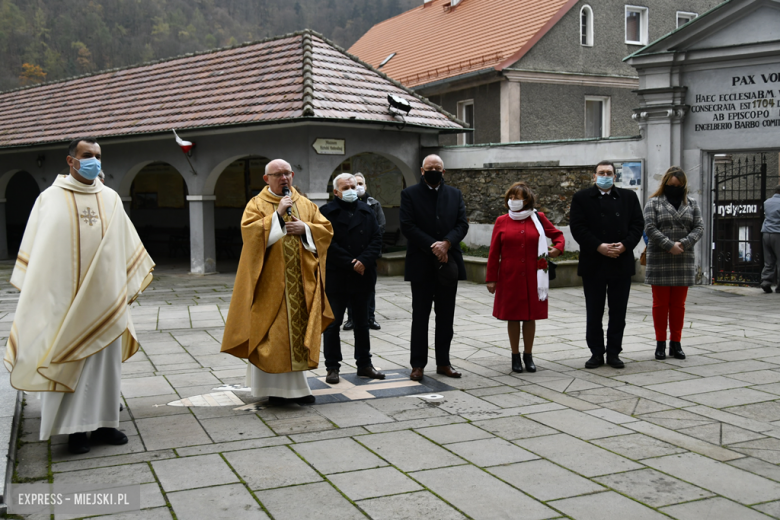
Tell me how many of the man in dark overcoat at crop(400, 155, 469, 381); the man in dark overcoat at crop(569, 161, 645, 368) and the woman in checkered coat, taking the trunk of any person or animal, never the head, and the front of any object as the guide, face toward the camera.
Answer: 3

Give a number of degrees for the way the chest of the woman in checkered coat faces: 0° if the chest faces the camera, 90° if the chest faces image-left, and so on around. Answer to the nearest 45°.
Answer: approximately 0°

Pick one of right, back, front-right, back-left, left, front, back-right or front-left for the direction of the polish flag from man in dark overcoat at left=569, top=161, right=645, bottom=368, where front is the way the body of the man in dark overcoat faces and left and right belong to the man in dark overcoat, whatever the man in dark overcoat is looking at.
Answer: back-right

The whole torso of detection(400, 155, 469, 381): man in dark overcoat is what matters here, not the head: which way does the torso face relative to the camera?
toward the camera

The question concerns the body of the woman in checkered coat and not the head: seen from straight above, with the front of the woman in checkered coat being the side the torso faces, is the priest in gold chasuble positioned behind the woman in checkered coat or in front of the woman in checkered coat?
in front

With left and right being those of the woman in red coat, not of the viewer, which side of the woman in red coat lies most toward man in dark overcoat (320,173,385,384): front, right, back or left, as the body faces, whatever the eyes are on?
right

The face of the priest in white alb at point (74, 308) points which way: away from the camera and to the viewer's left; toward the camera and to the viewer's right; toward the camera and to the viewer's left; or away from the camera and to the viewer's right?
toward the camera and to the viewer's right

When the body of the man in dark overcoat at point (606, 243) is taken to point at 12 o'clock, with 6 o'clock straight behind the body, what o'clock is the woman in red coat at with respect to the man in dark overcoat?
The woman in red coat is roughly at 2 o'clock from the man in dark overcoat.

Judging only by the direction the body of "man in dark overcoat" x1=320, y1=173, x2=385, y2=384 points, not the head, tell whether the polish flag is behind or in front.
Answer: behind

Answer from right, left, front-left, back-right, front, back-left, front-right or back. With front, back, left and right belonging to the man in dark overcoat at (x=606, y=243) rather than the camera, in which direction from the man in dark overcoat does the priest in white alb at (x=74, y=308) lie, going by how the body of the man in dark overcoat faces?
front-right

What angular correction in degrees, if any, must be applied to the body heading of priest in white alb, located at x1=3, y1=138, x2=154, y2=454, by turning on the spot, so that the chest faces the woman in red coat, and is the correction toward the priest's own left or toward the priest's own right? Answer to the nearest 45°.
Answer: approximately 45° to the priest's own left

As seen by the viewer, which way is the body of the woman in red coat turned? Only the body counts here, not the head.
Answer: toward the camera

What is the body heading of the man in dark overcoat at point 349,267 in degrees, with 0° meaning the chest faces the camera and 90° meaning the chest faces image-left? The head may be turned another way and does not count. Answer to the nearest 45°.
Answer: approximately 315°

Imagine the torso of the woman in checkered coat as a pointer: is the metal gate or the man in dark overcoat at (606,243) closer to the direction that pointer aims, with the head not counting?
the man in dark overcoat
